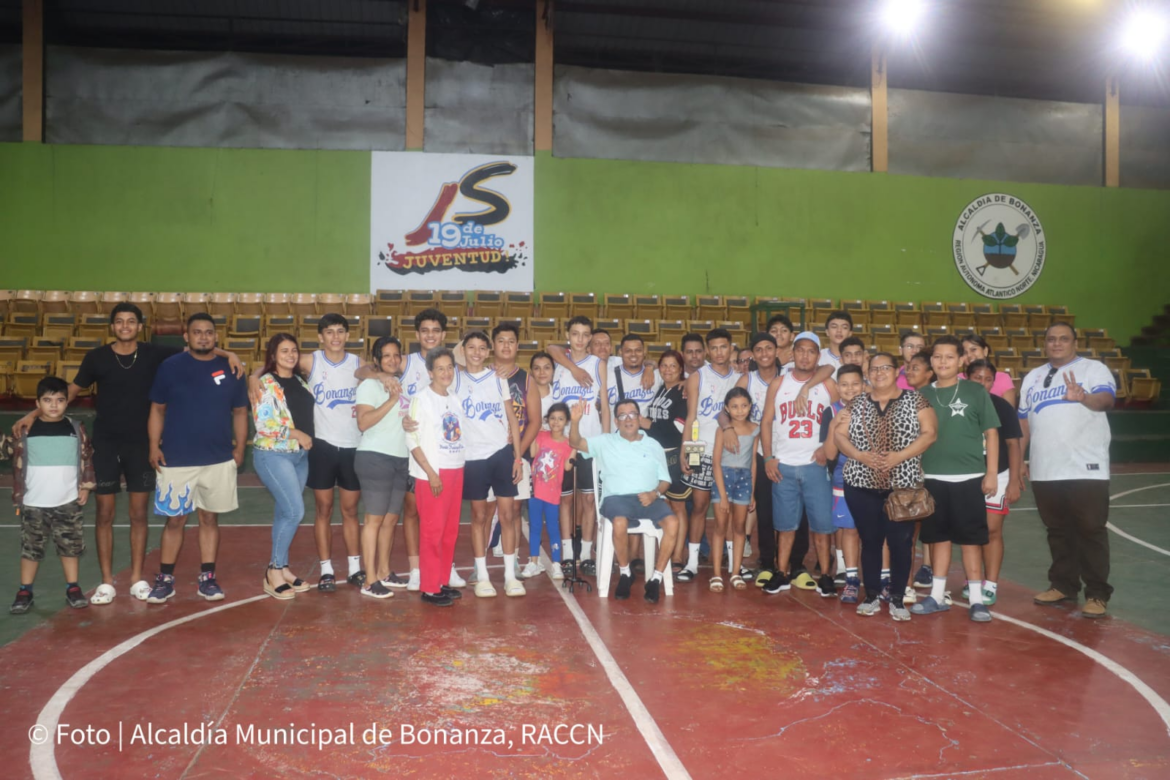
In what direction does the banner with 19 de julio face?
toward the camera

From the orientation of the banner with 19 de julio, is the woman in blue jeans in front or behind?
in front

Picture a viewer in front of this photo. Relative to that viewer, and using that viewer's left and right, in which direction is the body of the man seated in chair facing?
facing the viewer

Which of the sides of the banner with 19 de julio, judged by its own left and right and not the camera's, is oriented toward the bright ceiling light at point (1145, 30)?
left

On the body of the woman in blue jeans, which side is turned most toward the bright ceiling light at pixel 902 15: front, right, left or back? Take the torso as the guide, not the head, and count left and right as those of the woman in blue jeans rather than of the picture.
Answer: left

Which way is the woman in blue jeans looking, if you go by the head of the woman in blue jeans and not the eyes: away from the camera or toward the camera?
toward the camera

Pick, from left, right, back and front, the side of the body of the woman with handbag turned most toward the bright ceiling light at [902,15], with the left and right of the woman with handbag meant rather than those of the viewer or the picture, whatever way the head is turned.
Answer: back

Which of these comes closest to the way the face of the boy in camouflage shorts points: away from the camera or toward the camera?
toward the camera

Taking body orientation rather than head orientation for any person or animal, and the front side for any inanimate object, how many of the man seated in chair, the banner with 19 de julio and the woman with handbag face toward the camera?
3

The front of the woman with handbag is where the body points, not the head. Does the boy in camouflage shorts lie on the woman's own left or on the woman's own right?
on the woman's own right

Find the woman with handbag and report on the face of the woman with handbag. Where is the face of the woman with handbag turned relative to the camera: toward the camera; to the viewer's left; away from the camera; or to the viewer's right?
toward the camera

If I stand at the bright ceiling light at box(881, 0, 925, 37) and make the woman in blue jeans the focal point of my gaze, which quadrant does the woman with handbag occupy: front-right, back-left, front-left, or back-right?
front-left

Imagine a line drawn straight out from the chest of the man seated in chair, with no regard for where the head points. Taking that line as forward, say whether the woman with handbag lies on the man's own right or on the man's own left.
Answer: on the man's own left

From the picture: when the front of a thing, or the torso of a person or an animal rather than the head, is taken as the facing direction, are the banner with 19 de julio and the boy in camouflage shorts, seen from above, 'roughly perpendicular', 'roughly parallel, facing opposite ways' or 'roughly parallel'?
roughly parallel

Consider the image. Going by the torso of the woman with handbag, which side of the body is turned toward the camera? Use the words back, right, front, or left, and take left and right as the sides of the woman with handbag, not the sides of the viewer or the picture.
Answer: front

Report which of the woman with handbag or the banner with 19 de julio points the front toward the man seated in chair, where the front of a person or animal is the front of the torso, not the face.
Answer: the banner with 19 de julio

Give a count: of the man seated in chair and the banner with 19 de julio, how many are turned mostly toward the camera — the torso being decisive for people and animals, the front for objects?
2
